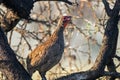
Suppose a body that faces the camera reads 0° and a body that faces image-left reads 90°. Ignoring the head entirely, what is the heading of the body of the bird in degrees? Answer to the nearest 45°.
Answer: approximately 270°

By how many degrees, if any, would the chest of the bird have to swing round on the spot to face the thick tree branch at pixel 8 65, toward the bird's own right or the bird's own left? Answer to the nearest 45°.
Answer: approximately 135° to the bird's own right
